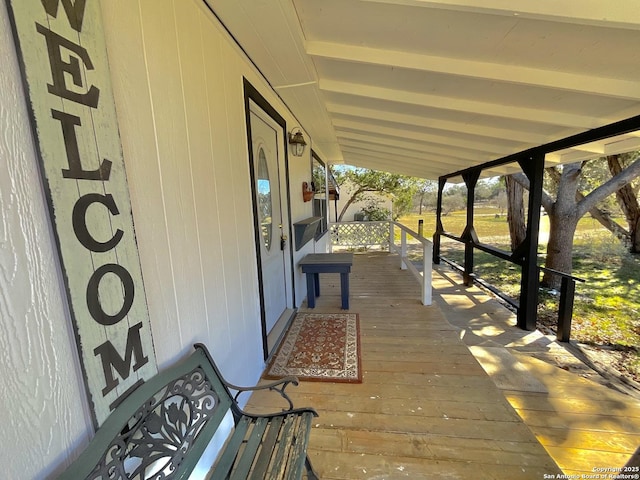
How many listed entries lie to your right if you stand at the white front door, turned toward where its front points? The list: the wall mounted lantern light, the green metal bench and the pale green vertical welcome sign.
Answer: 2

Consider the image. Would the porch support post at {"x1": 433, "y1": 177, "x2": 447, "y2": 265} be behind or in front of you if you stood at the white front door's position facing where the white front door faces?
in front

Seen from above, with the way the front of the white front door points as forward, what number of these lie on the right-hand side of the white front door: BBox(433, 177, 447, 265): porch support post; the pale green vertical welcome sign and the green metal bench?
2

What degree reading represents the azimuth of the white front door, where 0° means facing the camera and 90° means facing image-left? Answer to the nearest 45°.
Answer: approximately 270°

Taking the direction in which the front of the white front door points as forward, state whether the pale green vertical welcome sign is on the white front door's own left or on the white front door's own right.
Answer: on the white front door's own right

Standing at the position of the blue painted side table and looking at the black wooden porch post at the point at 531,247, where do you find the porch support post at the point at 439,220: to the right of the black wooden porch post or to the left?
left

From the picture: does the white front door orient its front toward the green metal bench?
no

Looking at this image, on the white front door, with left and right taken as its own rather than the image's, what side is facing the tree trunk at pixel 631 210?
front

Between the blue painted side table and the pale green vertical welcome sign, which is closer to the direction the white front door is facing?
the blue painted side table

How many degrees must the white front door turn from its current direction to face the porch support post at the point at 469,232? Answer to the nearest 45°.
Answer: approximately 45° to its left

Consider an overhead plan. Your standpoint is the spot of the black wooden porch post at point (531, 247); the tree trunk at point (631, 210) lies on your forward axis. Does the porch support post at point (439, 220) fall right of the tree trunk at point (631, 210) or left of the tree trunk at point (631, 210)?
left

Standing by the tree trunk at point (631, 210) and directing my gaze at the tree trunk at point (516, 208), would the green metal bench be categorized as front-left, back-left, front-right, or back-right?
front-left

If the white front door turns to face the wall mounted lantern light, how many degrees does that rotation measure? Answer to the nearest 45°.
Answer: approximately 45° to its left

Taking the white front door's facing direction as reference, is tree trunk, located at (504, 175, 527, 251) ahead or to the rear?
ahead

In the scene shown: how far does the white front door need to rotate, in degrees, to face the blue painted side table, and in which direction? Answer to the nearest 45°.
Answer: approximately 45° to its left

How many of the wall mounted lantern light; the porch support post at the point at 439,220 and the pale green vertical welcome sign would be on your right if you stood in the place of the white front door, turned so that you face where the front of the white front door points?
1
